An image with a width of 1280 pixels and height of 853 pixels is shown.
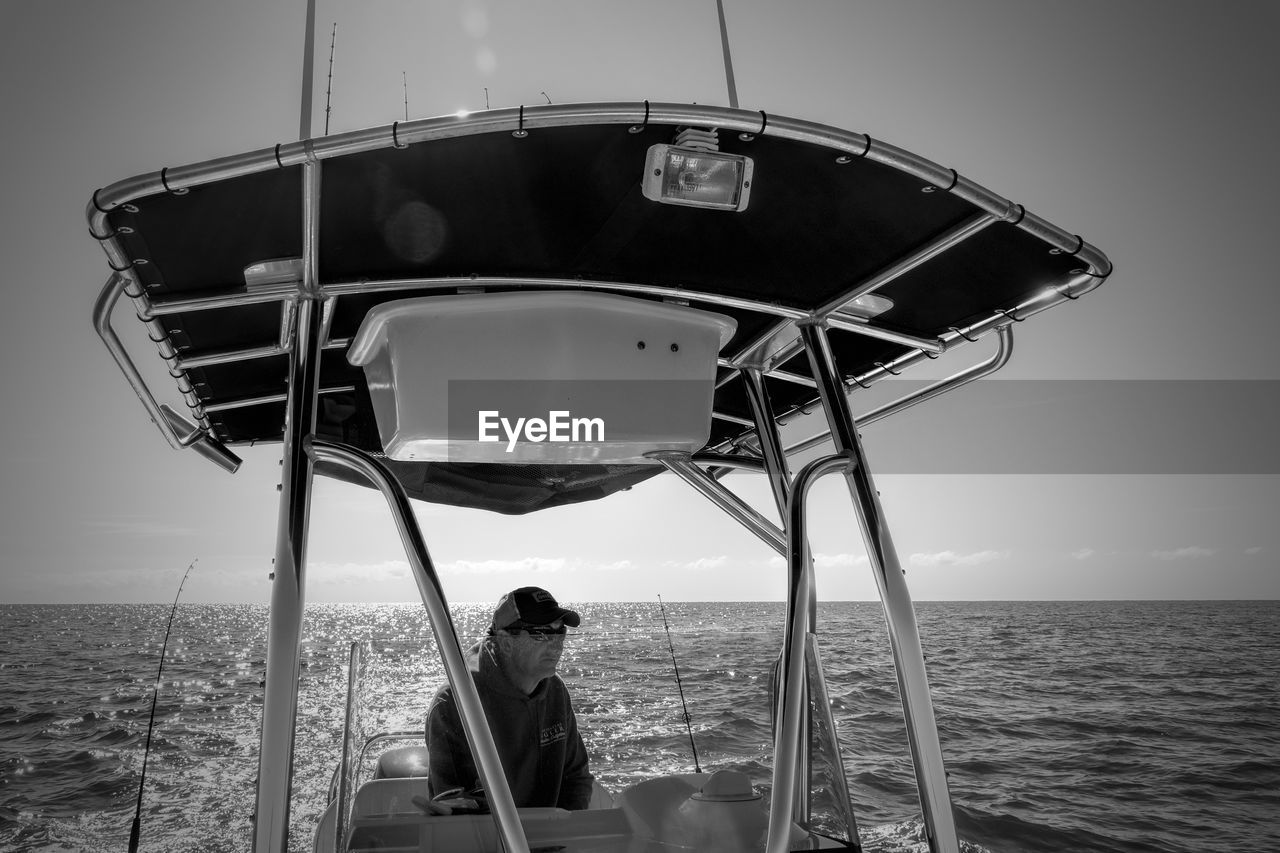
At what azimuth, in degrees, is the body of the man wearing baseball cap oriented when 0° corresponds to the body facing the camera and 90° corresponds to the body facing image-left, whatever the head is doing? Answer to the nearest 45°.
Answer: approximately 315°

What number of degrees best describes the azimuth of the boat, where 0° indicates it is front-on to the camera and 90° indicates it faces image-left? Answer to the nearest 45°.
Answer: approximately 0°

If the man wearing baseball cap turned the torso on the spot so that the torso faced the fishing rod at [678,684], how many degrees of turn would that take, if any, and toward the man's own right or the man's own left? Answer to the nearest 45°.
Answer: approximately 90° to the man's own left
